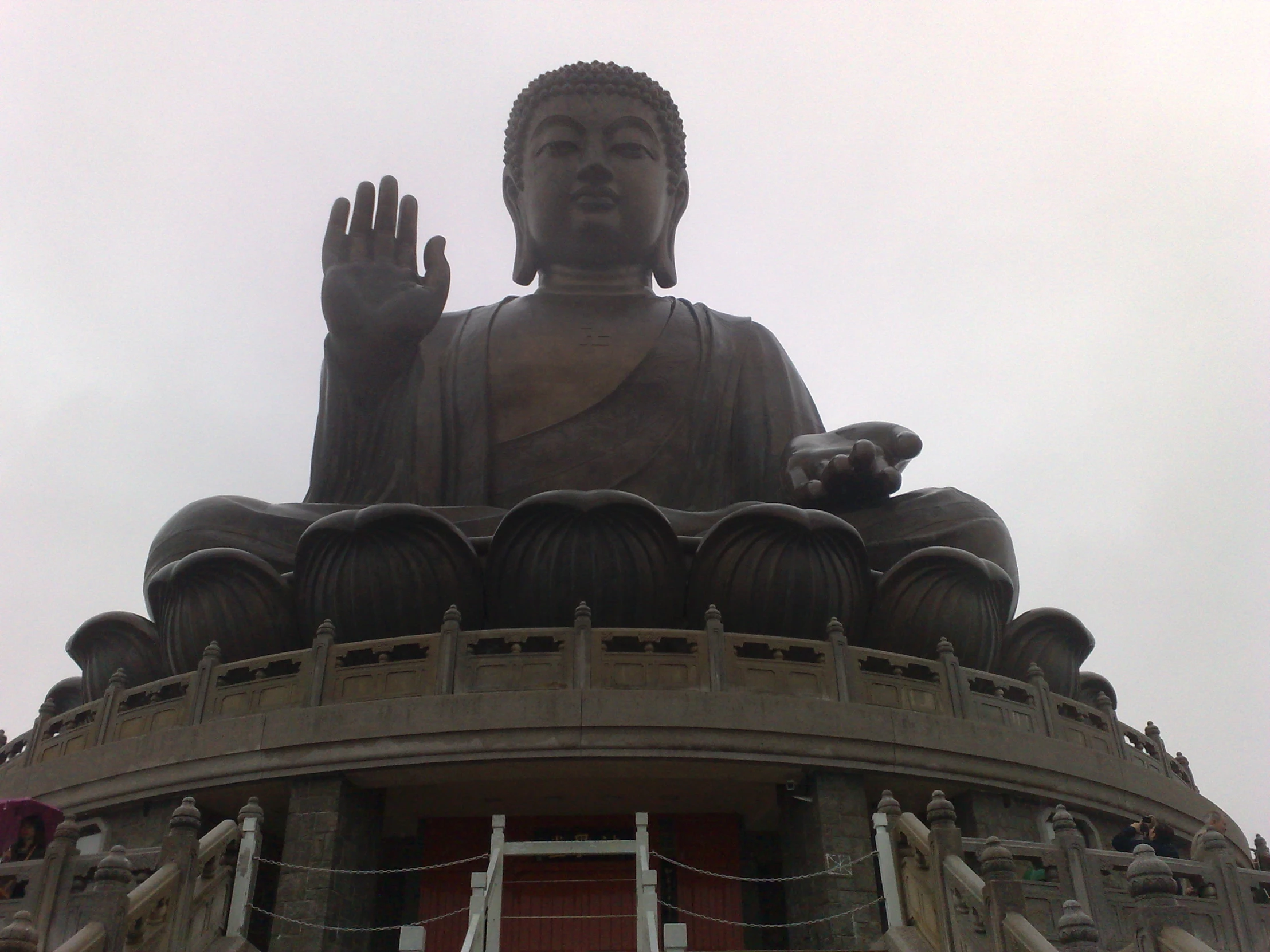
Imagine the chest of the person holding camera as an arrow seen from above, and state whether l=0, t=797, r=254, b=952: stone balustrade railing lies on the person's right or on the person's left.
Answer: on the person's right

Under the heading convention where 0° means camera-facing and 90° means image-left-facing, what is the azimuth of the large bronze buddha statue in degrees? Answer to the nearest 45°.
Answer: approximately 0°

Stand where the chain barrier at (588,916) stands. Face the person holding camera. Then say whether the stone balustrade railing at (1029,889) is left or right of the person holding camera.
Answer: right

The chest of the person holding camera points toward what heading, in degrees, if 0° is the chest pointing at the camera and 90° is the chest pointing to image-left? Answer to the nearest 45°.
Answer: approximately 0°
